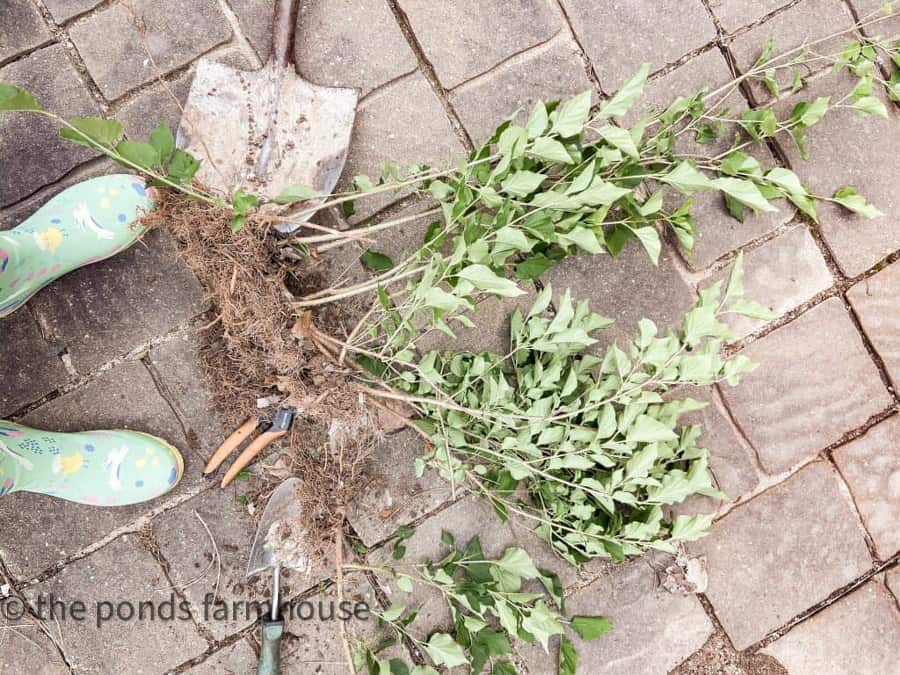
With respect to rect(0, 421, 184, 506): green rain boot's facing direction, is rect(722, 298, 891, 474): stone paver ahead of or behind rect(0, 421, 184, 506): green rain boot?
ahead

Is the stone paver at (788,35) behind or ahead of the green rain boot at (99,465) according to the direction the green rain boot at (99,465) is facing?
ahead

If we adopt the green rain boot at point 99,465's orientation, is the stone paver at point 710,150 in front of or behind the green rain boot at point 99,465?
in front

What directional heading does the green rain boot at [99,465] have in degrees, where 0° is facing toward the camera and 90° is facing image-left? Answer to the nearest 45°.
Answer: approximately 270°

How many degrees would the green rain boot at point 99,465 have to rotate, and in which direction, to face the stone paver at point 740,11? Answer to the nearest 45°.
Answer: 0° — it already faces it
